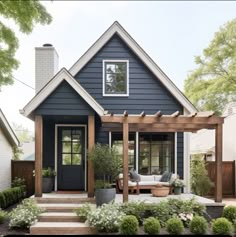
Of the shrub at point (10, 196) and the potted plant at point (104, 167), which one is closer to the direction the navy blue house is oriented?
the potted plant

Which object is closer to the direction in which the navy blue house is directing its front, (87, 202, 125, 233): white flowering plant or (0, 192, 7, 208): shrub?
the white flowering plant

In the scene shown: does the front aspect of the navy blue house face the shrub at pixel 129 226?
yes

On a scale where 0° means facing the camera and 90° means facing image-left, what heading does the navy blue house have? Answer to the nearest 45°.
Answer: approximately 0°

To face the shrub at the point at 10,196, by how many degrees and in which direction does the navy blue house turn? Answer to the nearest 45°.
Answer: approximately 90° to its right

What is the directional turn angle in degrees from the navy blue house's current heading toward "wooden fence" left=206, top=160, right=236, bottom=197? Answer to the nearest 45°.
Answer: approximately 135° to its left

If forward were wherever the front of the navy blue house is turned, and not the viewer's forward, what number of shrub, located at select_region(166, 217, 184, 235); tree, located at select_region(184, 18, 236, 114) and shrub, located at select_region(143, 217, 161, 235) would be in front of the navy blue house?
2

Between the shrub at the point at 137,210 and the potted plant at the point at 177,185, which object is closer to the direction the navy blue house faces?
the shrub
